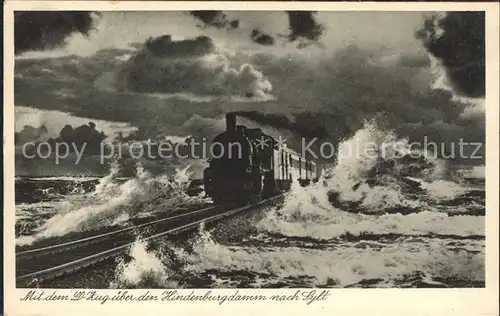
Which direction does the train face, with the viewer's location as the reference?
facing the viewer and to the left of the viewer
